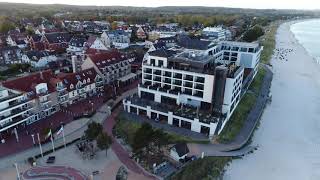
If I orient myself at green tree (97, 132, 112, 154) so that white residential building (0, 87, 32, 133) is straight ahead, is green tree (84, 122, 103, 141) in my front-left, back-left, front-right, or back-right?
front-right

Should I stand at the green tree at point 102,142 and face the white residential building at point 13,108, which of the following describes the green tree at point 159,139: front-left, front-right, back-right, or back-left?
back-right

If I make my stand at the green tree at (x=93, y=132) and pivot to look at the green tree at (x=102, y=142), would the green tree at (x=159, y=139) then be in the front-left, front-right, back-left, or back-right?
front-left

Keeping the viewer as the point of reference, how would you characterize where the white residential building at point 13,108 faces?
facing the viewer and to the right of the viewer

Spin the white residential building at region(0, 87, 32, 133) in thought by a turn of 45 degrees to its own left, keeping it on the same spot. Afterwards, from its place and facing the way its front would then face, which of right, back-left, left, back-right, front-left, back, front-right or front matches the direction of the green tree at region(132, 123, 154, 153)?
front-right

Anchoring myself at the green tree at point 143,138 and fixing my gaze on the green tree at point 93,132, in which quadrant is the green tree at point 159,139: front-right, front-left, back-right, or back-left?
back-right

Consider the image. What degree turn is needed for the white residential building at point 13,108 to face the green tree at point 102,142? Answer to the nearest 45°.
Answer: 0° — it already faces it

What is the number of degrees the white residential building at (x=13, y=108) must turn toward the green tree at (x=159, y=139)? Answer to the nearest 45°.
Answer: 0° — it already faces it

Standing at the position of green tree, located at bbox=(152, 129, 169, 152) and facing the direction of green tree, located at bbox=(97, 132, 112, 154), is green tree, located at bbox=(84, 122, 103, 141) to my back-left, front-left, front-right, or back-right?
front-right

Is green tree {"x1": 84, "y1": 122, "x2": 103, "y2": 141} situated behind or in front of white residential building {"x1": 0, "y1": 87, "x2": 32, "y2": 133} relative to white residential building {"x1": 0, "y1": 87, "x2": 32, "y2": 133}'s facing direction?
in front
